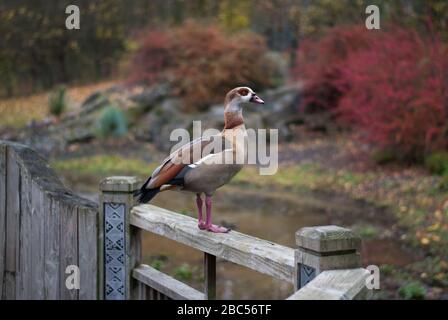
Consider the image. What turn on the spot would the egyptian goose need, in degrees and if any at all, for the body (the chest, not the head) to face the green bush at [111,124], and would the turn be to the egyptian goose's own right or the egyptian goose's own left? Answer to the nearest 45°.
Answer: approximately 90° to the egyptian goose's own left

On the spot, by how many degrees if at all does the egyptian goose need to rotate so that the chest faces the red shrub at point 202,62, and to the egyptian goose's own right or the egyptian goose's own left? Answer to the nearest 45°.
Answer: approximately 90° to the egyptian goose's own left

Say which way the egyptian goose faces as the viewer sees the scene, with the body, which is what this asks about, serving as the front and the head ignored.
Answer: to the viewer's right

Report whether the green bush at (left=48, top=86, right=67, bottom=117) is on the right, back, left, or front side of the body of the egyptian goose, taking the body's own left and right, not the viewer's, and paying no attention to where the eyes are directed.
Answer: left

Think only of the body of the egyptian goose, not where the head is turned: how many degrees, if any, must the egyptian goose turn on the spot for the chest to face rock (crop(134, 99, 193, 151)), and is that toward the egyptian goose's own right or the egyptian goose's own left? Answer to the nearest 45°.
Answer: approximately 90° to the egyptian goose's own left

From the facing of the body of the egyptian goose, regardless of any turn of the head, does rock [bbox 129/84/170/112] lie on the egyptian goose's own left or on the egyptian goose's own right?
on the egyptian goose's own left
